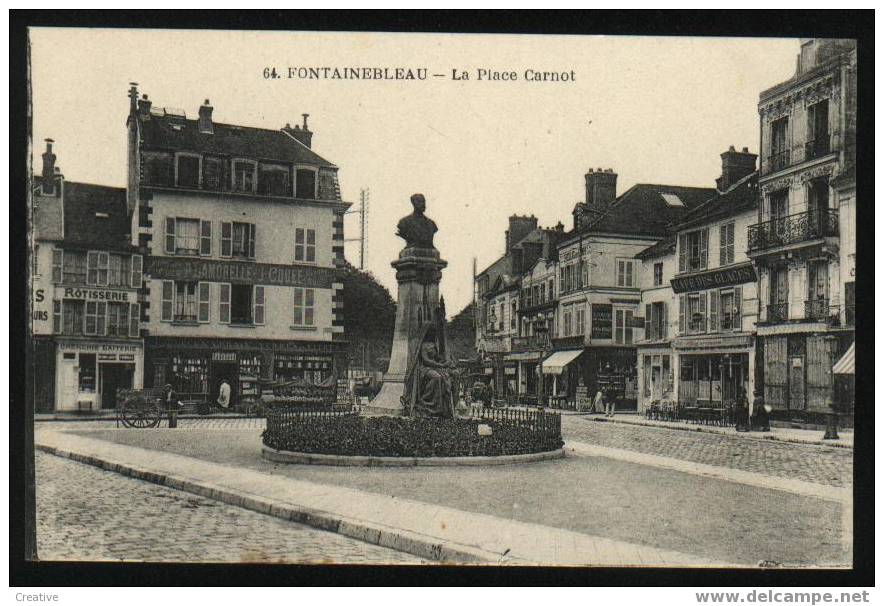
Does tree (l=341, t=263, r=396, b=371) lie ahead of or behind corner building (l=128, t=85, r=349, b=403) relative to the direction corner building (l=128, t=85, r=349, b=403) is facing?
behind

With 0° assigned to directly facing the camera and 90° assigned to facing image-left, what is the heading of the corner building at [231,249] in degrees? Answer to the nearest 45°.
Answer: approximately 0°

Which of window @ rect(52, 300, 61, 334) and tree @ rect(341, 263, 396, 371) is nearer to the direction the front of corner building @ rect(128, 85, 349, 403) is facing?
the window

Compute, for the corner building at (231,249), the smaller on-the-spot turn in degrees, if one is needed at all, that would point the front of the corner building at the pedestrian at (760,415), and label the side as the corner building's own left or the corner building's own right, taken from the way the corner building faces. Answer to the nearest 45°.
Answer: approximately 90° to the corner building's own left
